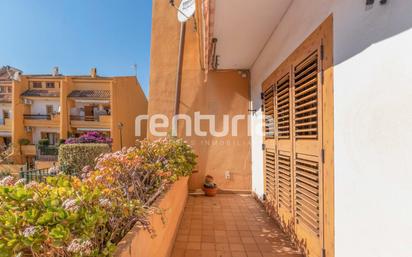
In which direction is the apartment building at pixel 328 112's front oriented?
to the viewer's left

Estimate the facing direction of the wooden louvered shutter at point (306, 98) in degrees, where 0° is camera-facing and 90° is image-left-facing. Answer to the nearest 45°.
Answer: approximately 45°

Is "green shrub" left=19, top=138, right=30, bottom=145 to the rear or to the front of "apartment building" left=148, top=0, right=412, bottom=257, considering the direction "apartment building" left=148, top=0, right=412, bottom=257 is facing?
to the front
